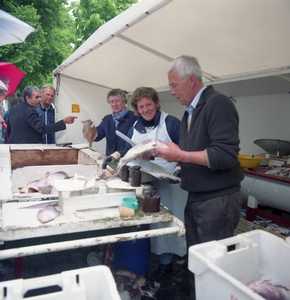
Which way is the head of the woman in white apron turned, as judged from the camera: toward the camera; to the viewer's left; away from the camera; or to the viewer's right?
toward the camera

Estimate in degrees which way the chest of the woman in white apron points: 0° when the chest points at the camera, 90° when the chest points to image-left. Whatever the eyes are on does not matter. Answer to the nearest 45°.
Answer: approximately 45°

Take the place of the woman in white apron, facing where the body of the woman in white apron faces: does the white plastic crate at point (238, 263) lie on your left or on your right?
on your left

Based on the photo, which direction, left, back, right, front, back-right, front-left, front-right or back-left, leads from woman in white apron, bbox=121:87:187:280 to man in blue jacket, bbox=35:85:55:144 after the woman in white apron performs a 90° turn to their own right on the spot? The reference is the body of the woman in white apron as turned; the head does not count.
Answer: front

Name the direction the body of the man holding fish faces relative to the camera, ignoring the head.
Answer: to the viewer's left

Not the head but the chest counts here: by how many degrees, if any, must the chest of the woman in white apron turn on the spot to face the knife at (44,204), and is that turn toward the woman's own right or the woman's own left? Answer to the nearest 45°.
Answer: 0° — they already face it

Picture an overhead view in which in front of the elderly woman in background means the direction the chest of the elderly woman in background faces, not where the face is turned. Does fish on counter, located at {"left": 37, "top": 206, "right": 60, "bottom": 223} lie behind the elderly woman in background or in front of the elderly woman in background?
in front

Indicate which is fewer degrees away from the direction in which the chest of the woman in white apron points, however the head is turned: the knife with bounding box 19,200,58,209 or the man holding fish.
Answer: the knife

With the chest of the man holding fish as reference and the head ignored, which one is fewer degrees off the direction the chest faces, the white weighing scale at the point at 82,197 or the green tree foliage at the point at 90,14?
the white weighing scale

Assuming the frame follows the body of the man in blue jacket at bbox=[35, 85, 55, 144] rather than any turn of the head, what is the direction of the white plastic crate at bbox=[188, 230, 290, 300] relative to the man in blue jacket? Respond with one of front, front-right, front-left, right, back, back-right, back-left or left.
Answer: front-right

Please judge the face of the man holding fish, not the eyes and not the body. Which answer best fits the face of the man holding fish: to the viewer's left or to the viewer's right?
to the viewer's left

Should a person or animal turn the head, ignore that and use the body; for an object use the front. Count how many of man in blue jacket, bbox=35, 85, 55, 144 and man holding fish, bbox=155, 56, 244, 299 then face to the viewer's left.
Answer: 1
